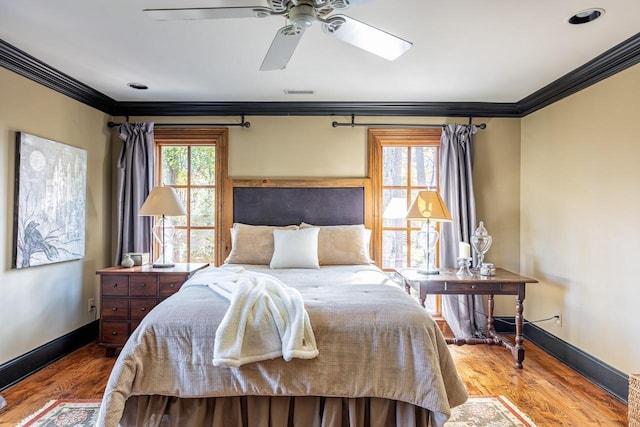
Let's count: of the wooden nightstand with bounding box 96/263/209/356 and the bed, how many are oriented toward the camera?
2

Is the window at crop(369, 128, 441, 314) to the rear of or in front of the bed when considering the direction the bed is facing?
to the rear

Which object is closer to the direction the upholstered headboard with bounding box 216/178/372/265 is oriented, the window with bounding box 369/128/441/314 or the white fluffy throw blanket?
the white fluffy throw blanket

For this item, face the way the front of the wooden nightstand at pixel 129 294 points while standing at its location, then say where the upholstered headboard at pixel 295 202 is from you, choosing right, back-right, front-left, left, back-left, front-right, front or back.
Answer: left
